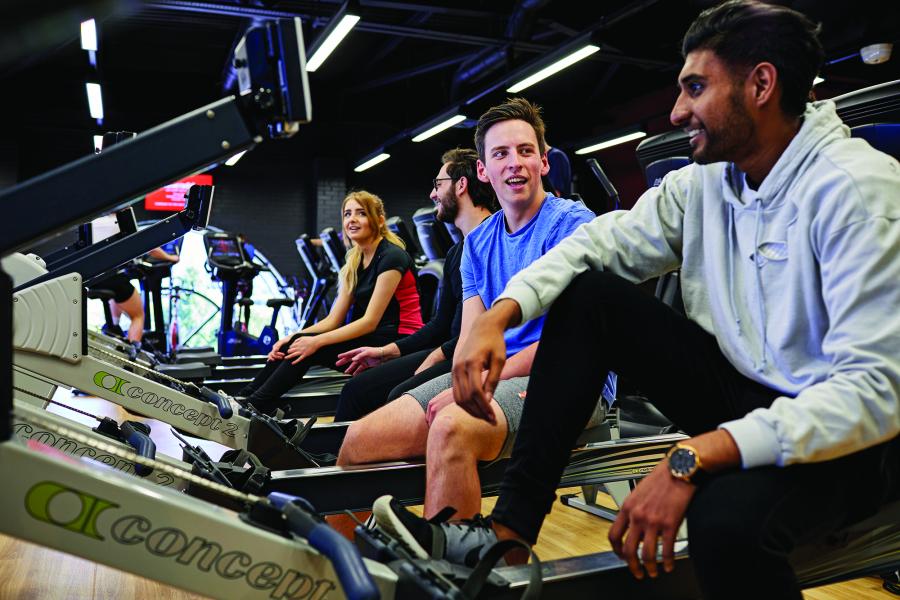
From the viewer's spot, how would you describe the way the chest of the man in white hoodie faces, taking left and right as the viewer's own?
facing the viewer and to the left of the viewer

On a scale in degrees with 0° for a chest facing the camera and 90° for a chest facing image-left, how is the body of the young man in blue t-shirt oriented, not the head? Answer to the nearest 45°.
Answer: approximately 45°

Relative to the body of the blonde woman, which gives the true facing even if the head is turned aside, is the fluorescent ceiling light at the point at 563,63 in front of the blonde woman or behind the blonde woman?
behind

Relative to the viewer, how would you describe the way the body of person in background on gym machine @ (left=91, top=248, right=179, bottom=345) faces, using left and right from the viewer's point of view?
facing to the right of the viewer

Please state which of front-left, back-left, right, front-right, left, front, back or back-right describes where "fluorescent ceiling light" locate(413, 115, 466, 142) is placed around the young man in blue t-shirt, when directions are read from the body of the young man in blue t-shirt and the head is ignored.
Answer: back-right

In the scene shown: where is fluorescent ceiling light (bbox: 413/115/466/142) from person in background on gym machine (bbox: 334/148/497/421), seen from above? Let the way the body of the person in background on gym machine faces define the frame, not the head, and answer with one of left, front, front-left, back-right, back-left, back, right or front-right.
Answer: right

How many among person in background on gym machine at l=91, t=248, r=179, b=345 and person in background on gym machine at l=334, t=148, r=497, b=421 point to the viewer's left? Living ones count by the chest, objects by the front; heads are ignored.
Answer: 1

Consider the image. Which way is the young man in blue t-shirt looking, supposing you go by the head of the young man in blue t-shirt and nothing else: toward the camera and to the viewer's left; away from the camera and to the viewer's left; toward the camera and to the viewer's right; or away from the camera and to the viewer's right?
toward the camera and to the viewer's right

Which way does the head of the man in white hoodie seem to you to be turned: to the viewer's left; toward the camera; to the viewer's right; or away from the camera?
to the viewer's left

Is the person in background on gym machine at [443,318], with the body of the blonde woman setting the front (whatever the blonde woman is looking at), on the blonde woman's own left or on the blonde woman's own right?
on the blonde woman's own left

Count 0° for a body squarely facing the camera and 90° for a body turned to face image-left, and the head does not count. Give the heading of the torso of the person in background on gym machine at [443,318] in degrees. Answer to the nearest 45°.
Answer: approximately 90°

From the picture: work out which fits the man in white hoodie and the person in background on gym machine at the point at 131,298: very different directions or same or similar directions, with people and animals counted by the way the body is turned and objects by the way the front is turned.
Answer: very different directions

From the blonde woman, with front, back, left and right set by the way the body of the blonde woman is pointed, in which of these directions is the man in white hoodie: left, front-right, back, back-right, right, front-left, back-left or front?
front-left

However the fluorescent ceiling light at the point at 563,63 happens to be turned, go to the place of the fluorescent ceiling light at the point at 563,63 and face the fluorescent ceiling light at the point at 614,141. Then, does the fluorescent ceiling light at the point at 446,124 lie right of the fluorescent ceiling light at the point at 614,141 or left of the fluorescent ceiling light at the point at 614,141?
left

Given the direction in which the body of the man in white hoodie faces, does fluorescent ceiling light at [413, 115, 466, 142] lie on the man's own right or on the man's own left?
on the man's own right

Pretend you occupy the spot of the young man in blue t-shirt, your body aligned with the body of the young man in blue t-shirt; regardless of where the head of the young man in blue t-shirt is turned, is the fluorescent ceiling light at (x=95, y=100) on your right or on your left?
on your right
